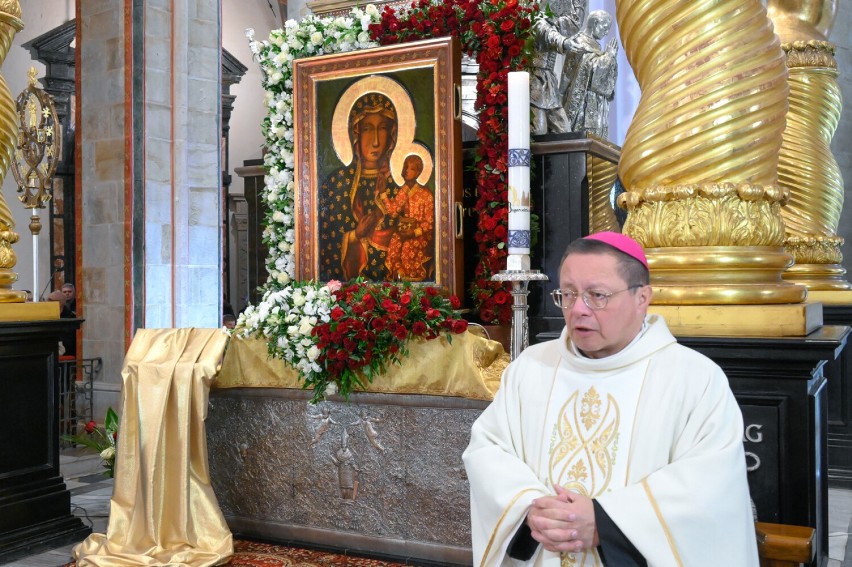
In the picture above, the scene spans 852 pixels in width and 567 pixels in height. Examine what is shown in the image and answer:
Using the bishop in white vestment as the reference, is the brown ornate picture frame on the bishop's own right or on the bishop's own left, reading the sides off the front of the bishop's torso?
on the bishop's own right

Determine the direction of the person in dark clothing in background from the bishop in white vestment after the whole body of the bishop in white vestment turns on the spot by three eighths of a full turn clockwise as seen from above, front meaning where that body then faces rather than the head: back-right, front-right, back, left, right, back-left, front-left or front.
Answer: front-left

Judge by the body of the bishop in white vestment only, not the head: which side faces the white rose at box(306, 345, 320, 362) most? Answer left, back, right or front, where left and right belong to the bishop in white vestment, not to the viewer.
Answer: right

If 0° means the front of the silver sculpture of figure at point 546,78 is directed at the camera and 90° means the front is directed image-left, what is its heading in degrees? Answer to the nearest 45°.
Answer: approximately 315°

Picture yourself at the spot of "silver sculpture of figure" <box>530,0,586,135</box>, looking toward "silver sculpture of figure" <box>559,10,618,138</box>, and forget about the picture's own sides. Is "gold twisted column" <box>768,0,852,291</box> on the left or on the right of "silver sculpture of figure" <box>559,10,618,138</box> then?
right

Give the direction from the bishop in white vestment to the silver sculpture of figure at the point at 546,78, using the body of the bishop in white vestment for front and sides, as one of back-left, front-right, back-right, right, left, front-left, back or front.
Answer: back-right

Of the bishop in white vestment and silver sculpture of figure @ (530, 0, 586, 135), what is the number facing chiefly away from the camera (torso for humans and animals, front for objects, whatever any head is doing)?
0

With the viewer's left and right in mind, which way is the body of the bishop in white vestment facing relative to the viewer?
facing the viewer and to the left of the viewer

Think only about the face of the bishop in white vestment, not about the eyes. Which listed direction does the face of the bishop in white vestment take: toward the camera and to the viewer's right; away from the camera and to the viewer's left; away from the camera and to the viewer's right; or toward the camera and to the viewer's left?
toward the camera and to the viewer's left

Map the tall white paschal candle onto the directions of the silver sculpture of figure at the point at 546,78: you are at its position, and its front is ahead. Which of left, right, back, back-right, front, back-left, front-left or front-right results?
front-right
